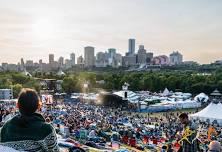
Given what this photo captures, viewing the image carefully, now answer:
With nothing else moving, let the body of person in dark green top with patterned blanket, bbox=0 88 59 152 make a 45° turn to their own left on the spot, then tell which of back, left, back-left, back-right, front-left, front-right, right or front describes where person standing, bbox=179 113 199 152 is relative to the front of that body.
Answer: right

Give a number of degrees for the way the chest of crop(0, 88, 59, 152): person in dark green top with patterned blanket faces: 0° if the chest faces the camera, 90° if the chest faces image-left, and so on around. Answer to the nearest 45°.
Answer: approximately 180°
